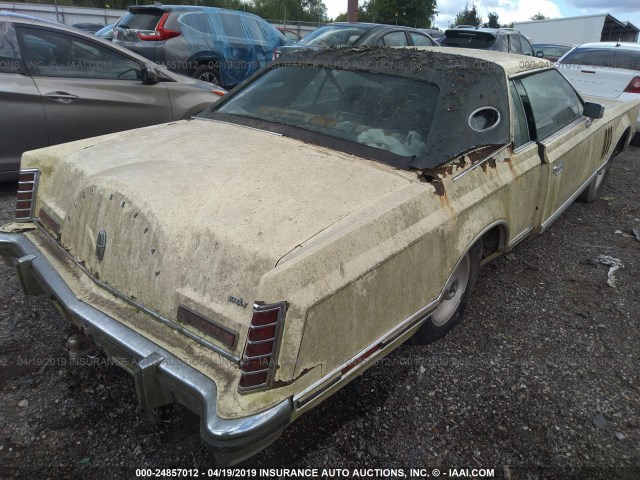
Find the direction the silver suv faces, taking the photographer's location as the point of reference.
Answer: facing away from the viewer and to the right of the viewer

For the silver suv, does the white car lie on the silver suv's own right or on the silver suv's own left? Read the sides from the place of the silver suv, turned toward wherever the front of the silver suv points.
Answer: on the silver suv's own right

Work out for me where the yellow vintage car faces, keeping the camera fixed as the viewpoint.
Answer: facing away from the viewer and to the right of the viewer

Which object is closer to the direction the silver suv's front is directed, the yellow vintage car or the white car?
the white car

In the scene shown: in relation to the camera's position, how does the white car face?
facing away from the viewer and to the right of the viewer

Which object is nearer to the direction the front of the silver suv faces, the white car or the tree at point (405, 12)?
the tree

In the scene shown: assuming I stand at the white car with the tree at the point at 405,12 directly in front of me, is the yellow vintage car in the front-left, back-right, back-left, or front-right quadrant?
back-left

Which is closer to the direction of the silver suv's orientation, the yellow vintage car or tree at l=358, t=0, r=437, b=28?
the tree

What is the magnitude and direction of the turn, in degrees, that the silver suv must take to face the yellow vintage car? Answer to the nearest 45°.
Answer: approximately 135° to its right

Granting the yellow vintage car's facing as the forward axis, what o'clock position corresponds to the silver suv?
The silver suv is roughly at 10 o'clock from the yellow vintage car.
